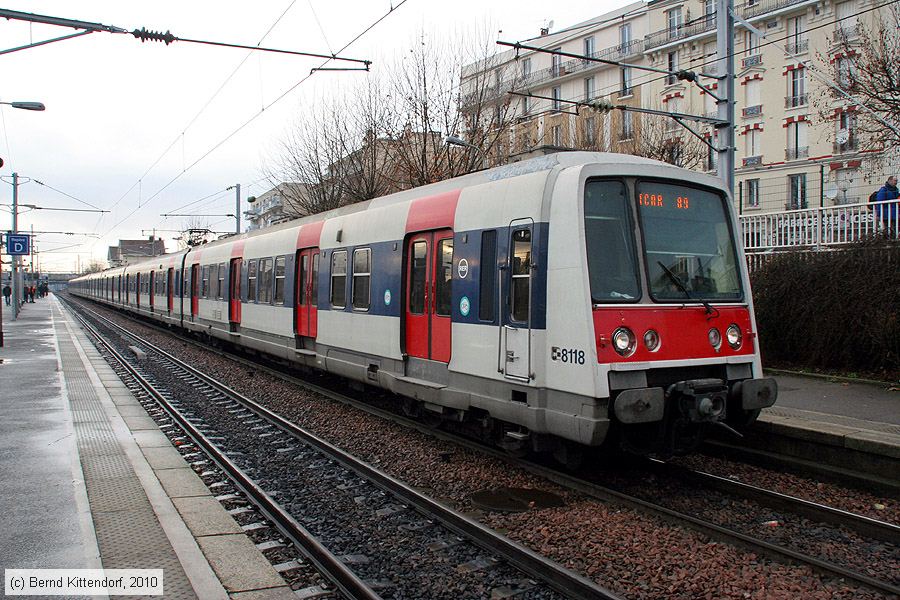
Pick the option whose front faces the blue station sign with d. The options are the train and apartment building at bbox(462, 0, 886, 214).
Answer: the apartment building

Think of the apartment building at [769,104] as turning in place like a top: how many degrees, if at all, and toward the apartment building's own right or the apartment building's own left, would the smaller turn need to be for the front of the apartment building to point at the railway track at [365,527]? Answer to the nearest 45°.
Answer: approximately 45° to the apartment building's own left

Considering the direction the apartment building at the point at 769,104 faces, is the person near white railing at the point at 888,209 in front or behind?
in front

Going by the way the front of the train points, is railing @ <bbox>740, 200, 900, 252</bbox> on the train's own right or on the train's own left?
on the train's own left

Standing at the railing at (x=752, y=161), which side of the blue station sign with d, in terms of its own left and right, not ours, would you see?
left

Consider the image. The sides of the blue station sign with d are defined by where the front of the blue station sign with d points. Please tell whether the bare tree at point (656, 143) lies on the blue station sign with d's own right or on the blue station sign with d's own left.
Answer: on the blue station sign with d's own left

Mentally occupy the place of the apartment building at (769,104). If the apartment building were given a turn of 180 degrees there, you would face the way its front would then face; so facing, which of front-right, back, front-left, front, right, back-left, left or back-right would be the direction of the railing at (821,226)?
back-right

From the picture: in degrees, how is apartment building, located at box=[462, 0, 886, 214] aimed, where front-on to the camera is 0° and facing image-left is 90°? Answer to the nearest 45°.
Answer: approximately 45°

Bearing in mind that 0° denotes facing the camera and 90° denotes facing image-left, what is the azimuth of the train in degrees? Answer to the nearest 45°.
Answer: approximately 315°

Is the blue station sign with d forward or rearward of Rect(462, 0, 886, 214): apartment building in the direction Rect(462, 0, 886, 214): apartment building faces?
forward

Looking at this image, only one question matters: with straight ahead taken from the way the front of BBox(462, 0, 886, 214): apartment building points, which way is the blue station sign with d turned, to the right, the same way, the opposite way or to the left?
to the left

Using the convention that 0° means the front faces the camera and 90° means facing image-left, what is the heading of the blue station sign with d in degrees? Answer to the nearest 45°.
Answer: approximately 0°
